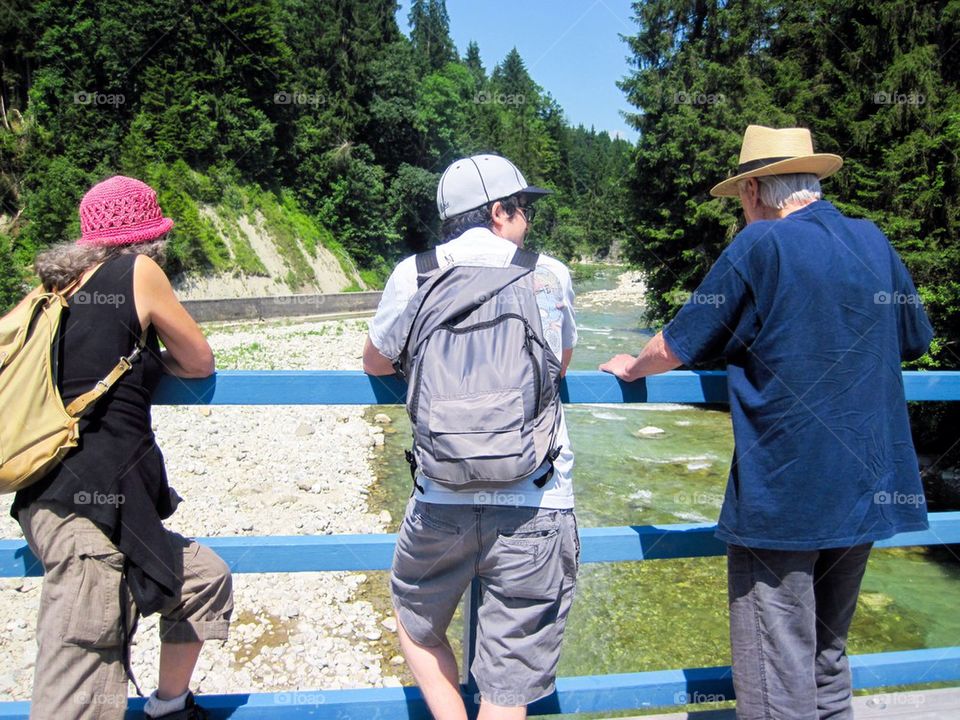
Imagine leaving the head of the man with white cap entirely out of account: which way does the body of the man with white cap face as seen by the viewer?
away from the camera

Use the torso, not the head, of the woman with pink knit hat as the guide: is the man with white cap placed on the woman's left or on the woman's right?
on the woman's right

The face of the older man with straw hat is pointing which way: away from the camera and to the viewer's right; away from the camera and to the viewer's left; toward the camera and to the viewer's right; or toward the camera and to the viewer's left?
away from the camera and to the viewer's left

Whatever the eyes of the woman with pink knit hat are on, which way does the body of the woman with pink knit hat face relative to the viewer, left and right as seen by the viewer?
facing away from the viewer and to the right of the viewer

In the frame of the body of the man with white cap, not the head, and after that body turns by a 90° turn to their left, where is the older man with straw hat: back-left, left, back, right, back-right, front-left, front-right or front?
back

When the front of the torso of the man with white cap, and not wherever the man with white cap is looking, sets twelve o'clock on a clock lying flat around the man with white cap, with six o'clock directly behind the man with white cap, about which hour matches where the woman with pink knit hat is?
The woman with pink knit hat is roughly at 9 o'clock from the man with white cap.

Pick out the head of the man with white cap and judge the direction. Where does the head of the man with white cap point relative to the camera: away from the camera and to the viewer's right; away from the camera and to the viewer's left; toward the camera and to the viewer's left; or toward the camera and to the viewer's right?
away from the camera and to the viewer's right

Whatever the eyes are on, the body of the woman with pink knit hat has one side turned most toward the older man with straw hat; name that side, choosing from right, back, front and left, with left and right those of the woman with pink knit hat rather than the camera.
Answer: right

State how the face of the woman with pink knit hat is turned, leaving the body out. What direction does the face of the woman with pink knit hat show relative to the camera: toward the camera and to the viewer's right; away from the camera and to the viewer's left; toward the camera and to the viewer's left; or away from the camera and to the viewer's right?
away from the camera and to the viewer's right
